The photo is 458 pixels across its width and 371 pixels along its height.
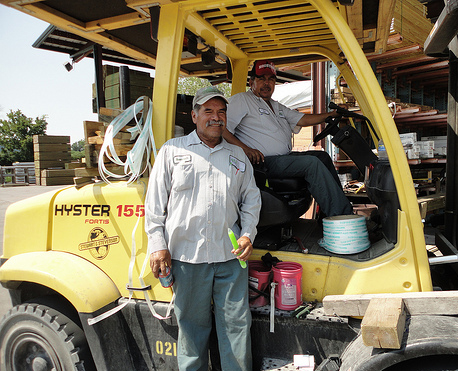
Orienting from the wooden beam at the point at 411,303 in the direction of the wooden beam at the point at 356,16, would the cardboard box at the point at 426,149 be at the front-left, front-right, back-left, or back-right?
front-right

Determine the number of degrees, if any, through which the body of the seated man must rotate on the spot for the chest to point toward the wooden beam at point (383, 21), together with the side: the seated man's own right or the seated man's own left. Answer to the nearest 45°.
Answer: approximately 45° to the seated man's own left

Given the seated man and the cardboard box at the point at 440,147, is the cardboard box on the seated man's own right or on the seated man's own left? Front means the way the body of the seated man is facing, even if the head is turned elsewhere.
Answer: on the seated man's own left

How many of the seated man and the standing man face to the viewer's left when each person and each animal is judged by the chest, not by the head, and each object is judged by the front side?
0

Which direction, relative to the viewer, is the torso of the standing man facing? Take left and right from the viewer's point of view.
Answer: facing the viewer

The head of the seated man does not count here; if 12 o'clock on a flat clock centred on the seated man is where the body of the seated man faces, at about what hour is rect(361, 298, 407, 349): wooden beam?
The wooden beam is roughly at 1 o'clock from the seated man.

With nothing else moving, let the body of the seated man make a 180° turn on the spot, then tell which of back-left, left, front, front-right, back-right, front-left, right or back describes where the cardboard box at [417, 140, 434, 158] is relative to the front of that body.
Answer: right

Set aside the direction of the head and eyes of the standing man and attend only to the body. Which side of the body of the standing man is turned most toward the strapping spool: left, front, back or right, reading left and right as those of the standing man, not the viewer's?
left

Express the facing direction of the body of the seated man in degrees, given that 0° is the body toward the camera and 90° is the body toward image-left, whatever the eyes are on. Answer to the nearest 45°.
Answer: approximately 315°

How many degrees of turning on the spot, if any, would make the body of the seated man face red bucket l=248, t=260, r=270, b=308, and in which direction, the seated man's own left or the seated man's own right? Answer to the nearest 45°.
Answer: approximately 45° to the seated man's own right
